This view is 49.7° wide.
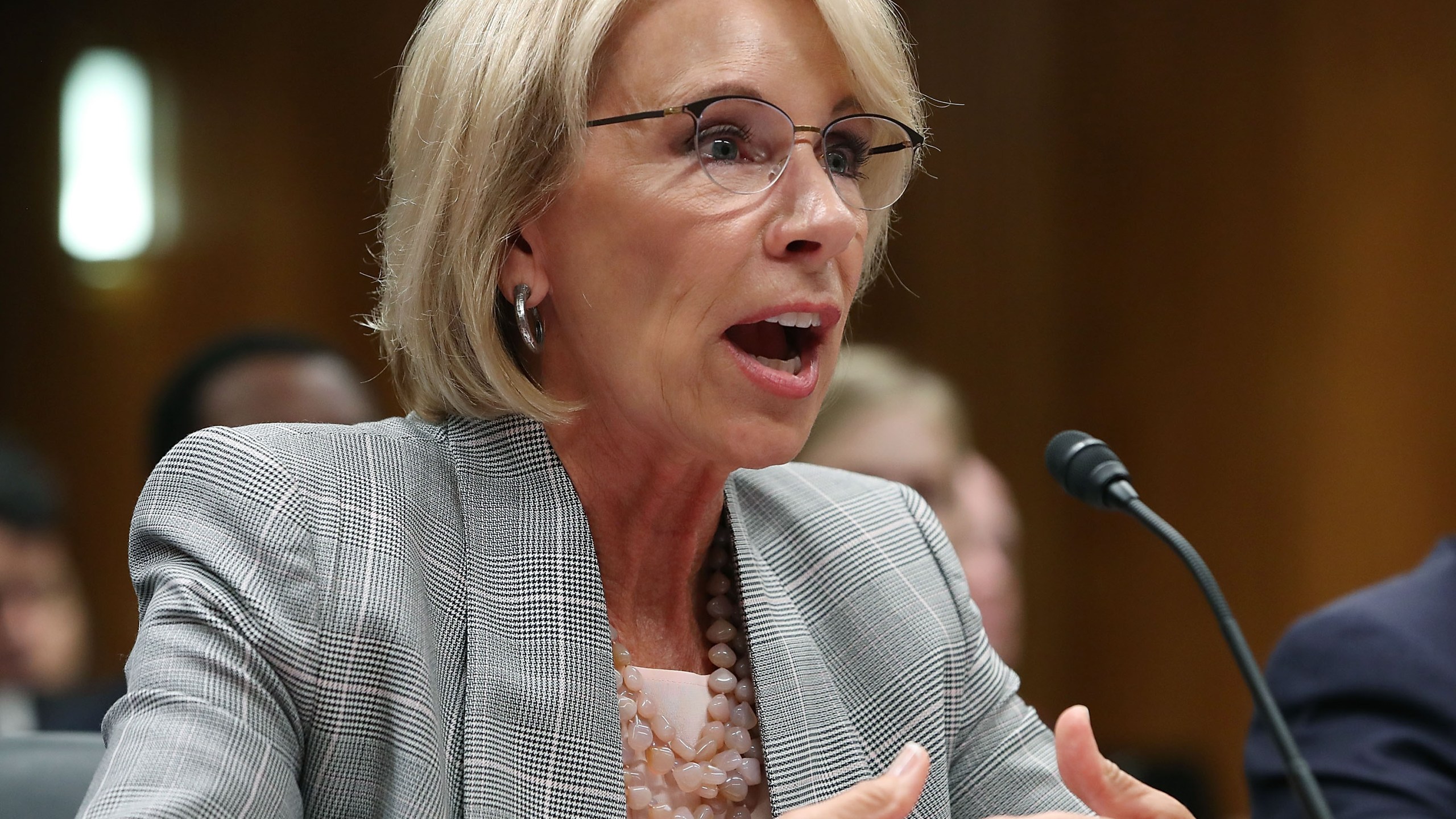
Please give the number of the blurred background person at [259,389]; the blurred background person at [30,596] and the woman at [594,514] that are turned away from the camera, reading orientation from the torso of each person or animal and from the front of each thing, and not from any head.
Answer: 0

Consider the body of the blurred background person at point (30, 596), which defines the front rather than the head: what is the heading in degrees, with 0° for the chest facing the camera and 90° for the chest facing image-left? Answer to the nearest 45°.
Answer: approximately 0°

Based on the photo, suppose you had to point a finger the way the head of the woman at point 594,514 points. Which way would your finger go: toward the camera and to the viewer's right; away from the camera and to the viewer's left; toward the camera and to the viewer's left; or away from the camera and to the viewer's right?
toward the camera and to the viewer's right

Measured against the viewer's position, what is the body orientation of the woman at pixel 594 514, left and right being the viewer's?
facing the viewer and to the right of the viewer

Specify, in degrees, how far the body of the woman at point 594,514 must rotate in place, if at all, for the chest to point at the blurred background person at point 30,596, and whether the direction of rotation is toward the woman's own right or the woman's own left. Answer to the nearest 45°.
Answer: approximately 180°

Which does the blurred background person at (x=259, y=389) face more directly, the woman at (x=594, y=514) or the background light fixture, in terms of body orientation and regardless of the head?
the woman

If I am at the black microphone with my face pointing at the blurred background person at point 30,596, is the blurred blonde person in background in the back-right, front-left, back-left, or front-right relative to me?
front-right

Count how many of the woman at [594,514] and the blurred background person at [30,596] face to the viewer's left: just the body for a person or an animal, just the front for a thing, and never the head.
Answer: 0

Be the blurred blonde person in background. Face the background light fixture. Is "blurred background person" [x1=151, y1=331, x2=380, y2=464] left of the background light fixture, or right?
left

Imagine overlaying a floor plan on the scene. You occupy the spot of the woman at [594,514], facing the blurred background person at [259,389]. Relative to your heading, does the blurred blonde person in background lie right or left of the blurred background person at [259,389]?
right

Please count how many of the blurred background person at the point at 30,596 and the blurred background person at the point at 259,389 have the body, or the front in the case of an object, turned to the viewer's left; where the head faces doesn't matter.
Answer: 0
